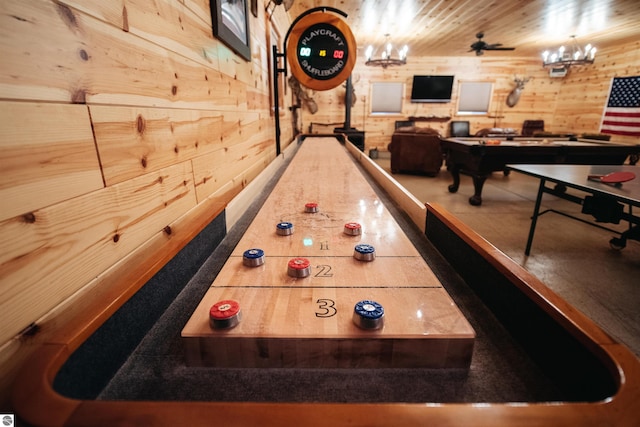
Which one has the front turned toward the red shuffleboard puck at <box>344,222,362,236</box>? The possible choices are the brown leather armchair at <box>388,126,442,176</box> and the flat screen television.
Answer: the flat screen television

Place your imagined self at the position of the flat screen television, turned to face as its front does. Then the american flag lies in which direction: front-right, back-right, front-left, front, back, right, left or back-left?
left

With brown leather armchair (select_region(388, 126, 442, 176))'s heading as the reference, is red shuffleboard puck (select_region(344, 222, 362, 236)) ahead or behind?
behind

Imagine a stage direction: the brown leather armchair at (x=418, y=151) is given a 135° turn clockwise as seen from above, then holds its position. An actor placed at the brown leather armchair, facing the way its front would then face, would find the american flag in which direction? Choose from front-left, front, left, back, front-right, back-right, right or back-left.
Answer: left

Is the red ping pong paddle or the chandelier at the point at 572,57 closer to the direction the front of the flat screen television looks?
the red ping pong paddle

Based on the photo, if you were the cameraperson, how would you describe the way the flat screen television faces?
facing the viewer

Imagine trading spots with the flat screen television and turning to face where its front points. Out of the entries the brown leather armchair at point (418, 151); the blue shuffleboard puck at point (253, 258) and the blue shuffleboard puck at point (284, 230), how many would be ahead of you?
3

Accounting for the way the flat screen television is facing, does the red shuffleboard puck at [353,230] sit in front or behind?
in front

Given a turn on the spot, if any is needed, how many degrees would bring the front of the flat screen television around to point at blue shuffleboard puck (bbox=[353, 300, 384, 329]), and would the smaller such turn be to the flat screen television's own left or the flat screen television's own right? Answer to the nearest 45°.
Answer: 0° — it already faces it

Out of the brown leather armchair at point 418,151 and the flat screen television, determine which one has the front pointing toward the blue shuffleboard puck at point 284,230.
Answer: the flat screen television

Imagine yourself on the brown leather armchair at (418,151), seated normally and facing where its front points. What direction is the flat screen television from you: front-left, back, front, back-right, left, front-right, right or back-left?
front

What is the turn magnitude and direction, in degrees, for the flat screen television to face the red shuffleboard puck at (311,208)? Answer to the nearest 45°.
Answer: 0° — it already faces it
